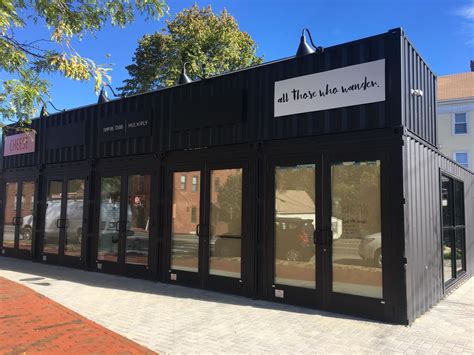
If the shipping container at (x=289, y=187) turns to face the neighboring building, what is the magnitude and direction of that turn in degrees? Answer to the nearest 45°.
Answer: approximately 180°

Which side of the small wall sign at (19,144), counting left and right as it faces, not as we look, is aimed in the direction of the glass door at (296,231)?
left

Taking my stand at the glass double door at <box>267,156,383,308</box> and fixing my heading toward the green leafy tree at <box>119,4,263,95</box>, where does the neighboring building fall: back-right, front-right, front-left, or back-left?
front-right

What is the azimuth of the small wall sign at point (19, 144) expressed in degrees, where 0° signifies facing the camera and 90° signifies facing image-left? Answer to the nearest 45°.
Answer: approximately 45°

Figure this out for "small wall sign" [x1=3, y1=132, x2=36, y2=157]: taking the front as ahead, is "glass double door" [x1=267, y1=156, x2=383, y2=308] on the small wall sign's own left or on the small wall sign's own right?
on the small wall sign's own left

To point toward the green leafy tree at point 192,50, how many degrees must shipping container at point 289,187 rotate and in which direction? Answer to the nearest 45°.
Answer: approximately 135° to its right

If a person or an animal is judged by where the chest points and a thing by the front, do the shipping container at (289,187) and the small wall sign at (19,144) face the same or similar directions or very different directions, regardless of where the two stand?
same or similar directions

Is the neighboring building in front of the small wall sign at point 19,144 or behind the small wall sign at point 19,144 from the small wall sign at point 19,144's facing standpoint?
behind

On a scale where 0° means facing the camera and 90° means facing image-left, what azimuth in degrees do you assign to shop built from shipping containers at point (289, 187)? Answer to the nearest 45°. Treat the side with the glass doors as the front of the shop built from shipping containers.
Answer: approximately 45°

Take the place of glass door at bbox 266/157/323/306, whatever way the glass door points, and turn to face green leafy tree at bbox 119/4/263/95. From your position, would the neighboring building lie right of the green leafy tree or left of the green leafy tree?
right

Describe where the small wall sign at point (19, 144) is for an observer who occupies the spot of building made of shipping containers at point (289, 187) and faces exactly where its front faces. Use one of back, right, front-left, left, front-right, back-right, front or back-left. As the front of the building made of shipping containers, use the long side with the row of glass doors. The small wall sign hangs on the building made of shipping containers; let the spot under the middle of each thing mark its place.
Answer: right

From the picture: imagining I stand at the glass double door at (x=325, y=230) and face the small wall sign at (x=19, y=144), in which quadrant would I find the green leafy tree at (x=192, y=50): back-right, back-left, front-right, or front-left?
front-right

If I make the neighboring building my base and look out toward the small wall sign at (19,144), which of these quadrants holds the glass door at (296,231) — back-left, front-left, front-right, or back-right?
front-left

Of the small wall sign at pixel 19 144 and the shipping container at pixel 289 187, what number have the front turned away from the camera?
0
